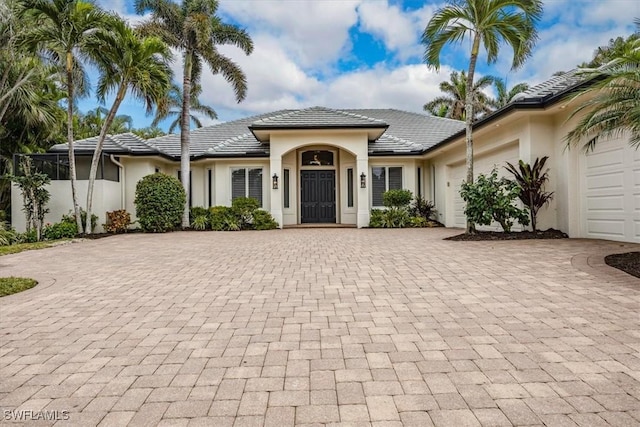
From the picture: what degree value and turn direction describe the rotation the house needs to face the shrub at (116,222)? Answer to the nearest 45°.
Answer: approximately 90° to its right

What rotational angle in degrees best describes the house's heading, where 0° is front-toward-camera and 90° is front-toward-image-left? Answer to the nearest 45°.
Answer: approximately 0°

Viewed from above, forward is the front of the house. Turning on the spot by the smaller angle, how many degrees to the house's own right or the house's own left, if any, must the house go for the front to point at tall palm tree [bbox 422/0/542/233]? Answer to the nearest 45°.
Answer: approximately 45° to the house's own left

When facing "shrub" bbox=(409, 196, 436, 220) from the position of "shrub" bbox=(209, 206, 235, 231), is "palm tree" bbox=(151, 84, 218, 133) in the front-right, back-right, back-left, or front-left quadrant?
back-left

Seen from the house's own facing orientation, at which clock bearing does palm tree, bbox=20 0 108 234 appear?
The palm tree is roughly at 2 o'clock from the house.

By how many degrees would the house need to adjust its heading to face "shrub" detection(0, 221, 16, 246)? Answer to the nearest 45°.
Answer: approximately 45° to its right

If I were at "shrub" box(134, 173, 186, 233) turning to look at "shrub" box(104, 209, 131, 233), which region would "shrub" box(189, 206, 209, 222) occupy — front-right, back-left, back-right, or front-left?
back-right

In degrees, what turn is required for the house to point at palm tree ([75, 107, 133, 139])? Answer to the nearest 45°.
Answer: approximately 135° to its right

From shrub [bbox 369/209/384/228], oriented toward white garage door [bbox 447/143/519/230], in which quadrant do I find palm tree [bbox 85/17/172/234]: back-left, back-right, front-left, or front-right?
back-right

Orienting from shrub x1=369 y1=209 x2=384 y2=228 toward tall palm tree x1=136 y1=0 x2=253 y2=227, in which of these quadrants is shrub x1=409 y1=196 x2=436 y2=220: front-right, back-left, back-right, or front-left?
back-right

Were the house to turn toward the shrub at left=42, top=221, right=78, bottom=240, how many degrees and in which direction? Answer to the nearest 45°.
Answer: approximately 90° to its right
